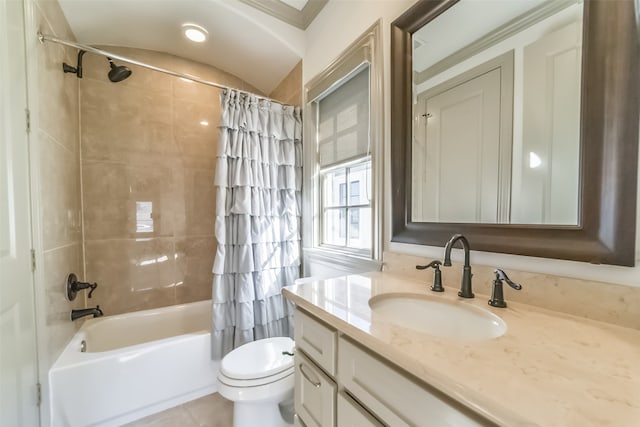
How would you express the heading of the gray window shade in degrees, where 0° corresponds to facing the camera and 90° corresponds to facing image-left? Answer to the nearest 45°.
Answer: approximately 45°

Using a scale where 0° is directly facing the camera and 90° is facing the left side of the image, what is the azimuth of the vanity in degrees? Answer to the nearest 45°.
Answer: approximately 45°

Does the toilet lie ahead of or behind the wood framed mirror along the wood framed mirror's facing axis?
ahead

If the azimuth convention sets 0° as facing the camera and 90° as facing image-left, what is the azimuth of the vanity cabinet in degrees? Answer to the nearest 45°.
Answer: approximately 45°

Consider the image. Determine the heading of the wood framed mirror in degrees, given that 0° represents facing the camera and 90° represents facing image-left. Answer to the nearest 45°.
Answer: approximately 45°

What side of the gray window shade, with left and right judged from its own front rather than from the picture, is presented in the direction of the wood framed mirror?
left
